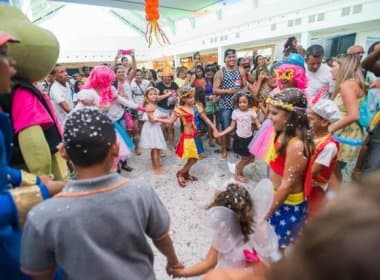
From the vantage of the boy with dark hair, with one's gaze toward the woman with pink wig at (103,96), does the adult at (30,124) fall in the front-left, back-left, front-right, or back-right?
front-left

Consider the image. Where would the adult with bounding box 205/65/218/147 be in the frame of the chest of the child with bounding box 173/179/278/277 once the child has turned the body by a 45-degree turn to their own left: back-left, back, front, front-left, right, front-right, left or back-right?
right

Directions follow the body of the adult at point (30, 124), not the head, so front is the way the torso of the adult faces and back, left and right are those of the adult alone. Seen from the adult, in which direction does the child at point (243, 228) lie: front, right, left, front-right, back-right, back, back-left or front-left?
front-right

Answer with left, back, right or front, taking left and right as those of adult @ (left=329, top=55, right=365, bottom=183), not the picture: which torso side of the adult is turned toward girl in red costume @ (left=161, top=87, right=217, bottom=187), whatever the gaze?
front

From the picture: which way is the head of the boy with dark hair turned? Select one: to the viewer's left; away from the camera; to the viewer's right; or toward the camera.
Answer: away from the camera

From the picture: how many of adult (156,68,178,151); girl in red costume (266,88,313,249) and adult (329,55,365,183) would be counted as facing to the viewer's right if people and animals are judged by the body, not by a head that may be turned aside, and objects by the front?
0

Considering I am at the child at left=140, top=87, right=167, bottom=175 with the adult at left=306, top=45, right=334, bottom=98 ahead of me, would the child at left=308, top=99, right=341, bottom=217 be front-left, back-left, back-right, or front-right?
front-right

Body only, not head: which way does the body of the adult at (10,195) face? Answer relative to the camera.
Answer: to the viewer's right

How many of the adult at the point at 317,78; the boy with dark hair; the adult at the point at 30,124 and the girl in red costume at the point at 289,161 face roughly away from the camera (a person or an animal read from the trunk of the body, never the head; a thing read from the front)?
1

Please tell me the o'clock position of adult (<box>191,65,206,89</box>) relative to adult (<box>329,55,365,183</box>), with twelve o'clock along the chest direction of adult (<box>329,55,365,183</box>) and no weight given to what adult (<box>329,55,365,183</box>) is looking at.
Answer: adult (<box>191,65,206,89</box>) is roughly at 1 o'clock from adult (<box>329,55,365,183</box>).

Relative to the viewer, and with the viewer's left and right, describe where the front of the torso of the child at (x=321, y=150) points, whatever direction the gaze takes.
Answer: facing to the left of the viewer

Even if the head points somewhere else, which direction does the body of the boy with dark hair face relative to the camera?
away from the camera

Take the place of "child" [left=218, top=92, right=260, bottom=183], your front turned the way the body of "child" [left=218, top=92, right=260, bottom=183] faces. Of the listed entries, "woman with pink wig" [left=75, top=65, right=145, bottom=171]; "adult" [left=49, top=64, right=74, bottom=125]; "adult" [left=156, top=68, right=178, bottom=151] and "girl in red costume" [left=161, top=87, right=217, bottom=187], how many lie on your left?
0

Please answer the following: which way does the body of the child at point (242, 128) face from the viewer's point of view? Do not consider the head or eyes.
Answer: toward the camera

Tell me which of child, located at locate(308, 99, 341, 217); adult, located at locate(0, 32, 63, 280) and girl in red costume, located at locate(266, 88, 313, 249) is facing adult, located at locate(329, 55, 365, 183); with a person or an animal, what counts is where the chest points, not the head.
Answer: adult, located at locate(0, 32, 63, 280)

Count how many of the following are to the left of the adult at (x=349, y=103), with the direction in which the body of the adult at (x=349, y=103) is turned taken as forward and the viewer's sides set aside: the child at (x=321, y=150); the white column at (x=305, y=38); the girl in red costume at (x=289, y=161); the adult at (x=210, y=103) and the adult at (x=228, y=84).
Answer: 2

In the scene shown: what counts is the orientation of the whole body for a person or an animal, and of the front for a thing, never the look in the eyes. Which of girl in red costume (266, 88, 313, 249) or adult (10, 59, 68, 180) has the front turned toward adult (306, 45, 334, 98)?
adult (10, 59, 68, 180)

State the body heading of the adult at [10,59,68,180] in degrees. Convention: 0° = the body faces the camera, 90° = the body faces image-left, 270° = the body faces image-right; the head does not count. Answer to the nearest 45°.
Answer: approximately 270°

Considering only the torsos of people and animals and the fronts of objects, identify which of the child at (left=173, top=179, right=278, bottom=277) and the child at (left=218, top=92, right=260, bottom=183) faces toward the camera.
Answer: the child at (left=218, top=92, right=260, bottom=183)
